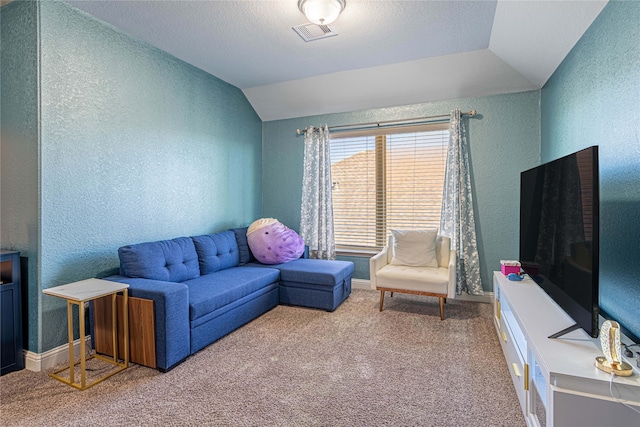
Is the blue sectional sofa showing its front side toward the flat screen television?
yes

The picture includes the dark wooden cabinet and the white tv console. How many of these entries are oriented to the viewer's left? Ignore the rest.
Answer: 1

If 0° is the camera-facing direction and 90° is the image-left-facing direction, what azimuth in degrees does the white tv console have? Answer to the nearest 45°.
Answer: approximately 90°

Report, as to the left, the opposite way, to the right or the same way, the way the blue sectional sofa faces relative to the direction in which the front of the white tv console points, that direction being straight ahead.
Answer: the opposite way

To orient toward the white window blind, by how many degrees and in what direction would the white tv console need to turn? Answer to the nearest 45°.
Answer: approximately 45° to its right
